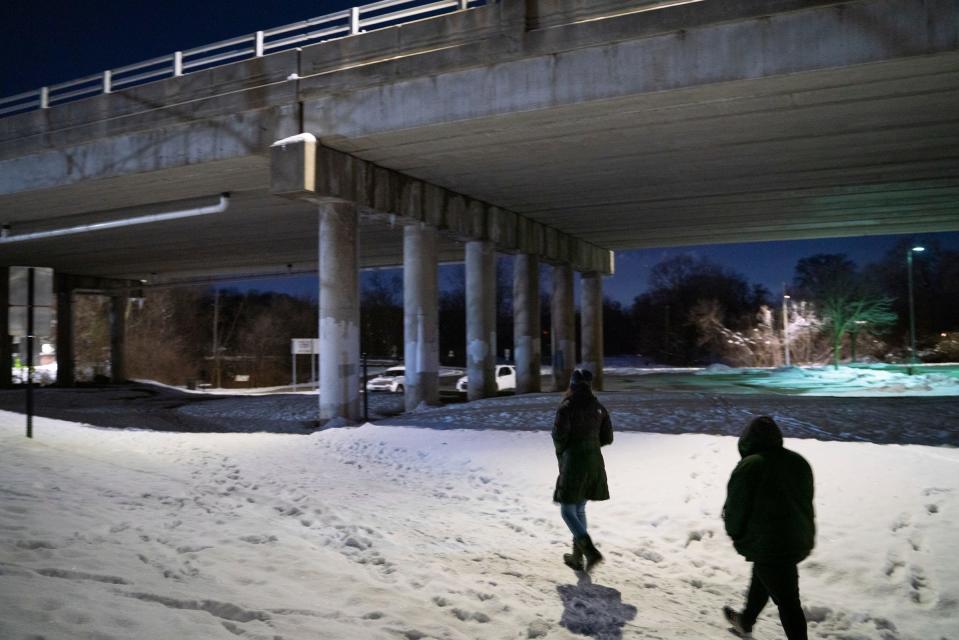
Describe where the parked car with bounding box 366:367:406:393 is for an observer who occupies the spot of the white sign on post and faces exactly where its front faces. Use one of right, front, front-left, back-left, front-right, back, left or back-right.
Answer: back-left

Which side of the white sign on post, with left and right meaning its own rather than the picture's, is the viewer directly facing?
front

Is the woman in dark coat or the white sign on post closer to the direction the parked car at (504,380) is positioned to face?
the white sign on post

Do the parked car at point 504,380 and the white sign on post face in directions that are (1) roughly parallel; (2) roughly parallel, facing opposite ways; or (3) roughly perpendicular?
roughly perpendicular

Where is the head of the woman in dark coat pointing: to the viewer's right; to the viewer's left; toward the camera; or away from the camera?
away from the camera

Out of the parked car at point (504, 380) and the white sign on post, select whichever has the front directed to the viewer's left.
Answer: the parked car

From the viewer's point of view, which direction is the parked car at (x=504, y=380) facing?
to the viewer's left

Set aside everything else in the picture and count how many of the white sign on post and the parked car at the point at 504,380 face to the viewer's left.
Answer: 1

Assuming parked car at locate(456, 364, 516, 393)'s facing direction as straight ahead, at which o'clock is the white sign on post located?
The white sign on post is roughly at 11 o'clock from the parked car.

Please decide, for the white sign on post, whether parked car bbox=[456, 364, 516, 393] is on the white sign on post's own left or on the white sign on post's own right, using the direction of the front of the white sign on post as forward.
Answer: on the white sign on post's own left

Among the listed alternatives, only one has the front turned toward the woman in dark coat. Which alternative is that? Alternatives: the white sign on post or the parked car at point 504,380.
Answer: the white sign on post

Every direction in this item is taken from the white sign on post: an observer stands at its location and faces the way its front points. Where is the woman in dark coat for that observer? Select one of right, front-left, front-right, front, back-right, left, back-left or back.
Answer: front

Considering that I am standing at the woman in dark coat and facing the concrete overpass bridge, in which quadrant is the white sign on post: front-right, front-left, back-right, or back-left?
front-left

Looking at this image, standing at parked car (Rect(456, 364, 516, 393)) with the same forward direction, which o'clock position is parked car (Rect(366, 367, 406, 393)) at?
parked car (Rect(366, 367, 406, 393)) is roughly at 12 o'clock from parked car (Rect(456, 364, 516, 393)).
